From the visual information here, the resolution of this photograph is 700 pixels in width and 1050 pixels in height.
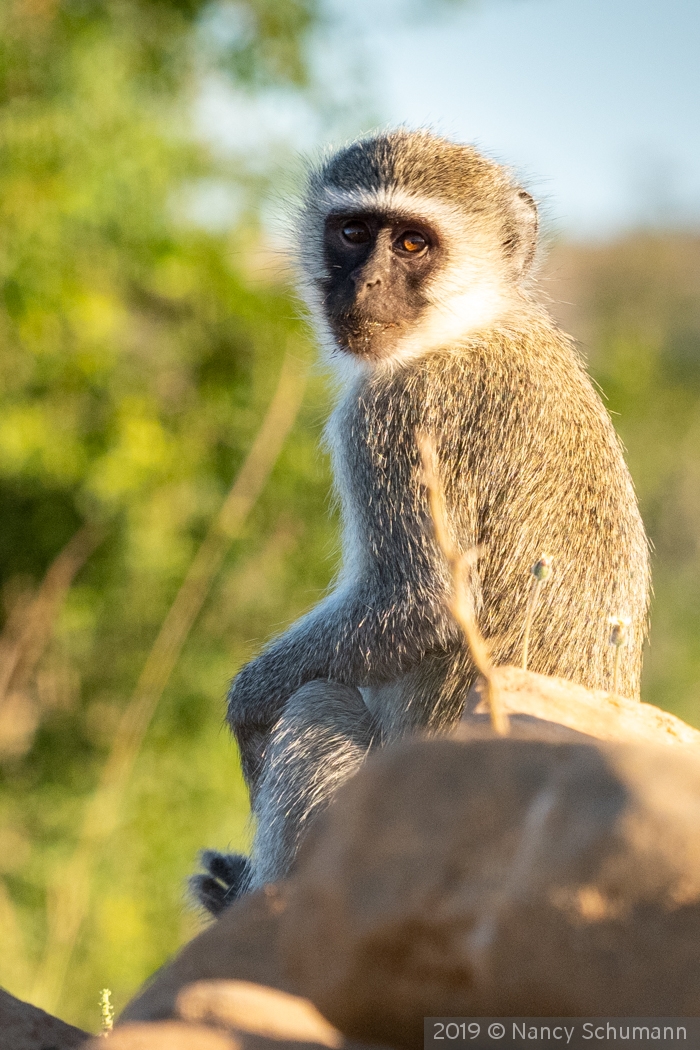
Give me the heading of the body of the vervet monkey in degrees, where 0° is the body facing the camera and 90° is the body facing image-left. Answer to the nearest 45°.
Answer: approximately 90°

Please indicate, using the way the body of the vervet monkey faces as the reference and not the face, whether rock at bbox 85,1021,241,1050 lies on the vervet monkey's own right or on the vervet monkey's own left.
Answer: on the vervet monkey's own left

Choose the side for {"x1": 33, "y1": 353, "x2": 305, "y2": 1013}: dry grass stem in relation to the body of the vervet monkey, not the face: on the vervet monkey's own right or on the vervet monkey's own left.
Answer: on the vervet monkey's own right

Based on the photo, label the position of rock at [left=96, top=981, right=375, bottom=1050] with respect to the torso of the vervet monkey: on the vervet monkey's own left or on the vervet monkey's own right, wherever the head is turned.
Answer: on the vervet monkey's own left
